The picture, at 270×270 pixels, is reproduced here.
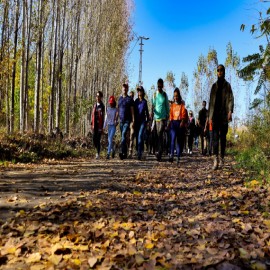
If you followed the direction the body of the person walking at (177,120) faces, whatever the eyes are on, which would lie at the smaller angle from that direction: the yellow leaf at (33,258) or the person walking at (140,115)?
the yellow leaf

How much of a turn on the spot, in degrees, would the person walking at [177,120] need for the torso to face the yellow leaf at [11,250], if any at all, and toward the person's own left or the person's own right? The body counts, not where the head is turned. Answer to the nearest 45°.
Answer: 0° — they already face it

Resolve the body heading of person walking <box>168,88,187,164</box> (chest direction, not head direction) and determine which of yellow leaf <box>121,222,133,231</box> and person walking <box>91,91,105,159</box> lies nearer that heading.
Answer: the yellow leaf

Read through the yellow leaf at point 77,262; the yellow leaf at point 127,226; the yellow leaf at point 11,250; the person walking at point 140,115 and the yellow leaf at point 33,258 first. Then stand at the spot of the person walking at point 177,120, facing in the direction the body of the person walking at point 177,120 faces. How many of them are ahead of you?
4

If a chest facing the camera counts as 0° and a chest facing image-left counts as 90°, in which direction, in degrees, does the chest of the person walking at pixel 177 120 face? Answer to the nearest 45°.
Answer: approximately 0°

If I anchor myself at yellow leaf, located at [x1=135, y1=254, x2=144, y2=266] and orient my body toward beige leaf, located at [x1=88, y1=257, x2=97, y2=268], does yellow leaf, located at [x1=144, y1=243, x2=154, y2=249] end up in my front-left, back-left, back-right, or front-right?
back-right

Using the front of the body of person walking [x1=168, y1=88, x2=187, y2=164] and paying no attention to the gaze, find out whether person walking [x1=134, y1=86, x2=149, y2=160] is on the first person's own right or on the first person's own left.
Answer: on the first person's own right

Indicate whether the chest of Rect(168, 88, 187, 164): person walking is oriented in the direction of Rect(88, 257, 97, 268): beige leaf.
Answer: yes

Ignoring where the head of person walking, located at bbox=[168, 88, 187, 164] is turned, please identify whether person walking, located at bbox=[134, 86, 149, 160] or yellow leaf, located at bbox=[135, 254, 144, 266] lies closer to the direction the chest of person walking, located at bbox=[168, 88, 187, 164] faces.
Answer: the yellow leaf

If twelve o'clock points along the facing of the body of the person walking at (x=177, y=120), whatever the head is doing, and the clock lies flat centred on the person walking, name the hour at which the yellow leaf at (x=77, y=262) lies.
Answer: The yellow leaf is roughly at 12 o'clock from the person walking.
